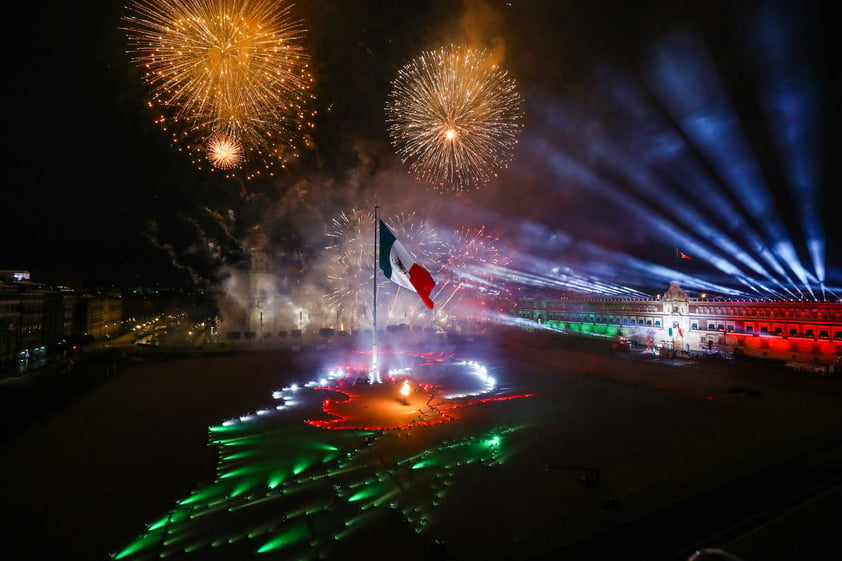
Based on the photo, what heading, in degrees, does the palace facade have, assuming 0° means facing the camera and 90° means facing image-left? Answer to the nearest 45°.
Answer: approximately 45°

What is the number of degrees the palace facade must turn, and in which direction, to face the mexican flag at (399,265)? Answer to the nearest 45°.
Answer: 0° — it already faces it
